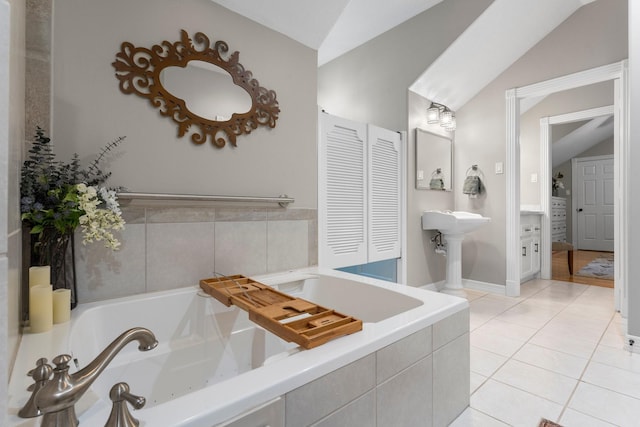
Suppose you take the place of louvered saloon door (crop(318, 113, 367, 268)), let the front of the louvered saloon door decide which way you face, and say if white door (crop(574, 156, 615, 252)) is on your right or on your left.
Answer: on your left

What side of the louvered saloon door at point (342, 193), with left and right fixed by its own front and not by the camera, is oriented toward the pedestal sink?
left

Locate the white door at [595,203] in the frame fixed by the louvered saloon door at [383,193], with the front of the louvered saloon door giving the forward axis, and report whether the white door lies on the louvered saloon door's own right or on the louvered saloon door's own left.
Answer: on the louvered saloon door's own left

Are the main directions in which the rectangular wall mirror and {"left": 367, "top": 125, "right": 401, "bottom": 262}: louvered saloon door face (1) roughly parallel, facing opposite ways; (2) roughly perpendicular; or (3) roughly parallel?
roughly parallel

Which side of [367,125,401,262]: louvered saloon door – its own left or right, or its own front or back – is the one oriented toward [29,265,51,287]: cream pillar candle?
right

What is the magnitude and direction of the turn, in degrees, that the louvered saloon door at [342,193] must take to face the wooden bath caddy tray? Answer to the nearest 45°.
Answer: approximately 45° to its right

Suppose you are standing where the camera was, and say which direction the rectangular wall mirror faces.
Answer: facing the viewer and to the right of the viewer

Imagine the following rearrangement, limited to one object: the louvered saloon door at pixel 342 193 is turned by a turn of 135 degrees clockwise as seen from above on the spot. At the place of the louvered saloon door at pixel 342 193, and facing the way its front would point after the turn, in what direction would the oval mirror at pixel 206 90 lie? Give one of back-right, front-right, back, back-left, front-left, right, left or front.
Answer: front-left

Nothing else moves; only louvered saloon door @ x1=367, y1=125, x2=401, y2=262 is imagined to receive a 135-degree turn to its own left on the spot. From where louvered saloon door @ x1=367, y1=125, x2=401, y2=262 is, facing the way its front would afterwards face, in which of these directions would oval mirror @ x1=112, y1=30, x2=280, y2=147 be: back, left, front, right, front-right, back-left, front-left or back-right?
back-left

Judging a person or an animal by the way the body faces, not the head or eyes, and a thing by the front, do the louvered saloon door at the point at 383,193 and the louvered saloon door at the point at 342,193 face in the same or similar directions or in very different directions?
same or similar directions

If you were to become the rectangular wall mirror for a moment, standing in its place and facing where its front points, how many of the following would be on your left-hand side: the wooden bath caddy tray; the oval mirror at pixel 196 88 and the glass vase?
0

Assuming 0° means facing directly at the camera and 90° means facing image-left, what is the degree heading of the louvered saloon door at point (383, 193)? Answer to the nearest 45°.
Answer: approximately 315°

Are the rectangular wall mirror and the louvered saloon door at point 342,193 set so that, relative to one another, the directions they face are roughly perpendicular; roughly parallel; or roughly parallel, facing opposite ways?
roughly parallel
